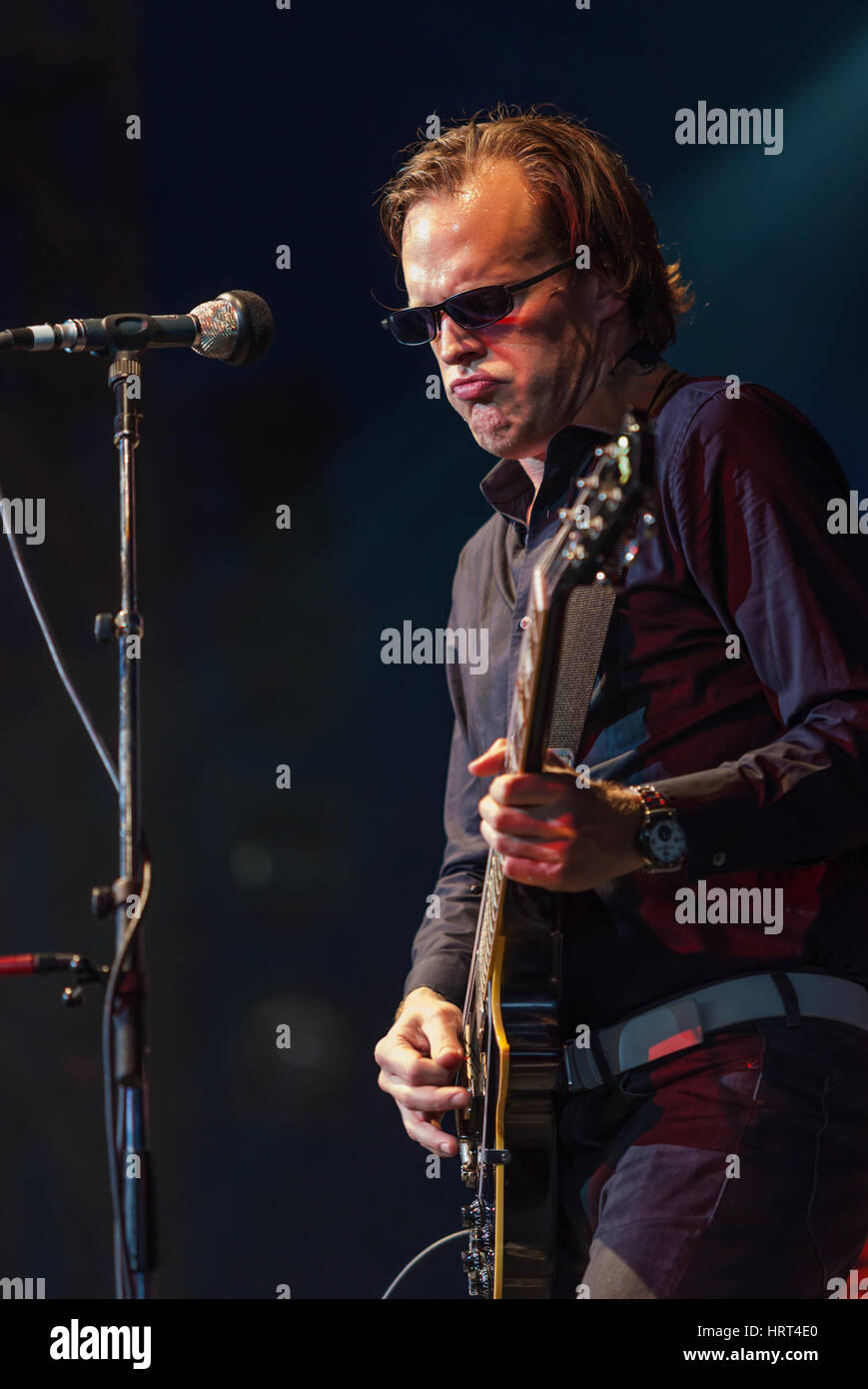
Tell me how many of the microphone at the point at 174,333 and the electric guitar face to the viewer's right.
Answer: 1

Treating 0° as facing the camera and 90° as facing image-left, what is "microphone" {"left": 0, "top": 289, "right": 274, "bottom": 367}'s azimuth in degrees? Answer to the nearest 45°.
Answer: approximately 270°

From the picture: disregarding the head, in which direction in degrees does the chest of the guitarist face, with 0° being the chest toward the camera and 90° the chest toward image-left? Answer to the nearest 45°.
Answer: approximately 45°
